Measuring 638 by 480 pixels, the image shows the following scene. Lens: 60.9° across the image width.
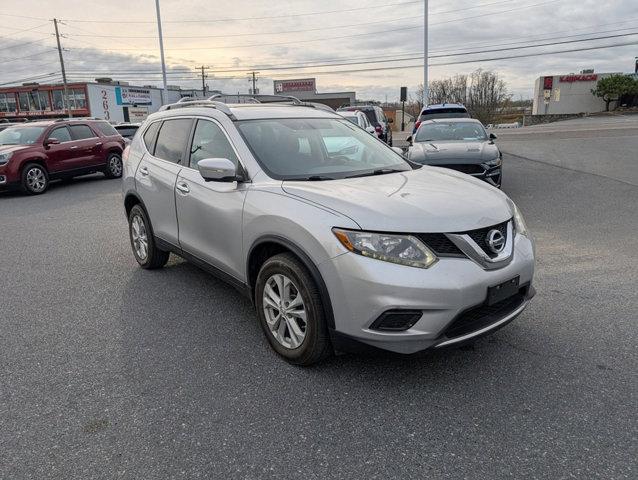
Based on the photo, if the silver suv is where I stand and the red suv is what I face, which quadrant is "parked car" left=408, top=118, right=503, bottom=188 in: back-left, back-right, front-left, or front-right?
front-right

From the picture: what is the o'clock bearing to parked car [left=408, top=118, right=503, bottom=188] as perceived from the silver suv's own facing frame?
The parked car is roughly at 8 o'clock from the silver suv.

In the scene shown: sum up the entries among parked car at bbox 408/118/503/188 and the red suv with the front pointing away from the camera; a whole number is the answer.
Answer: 0

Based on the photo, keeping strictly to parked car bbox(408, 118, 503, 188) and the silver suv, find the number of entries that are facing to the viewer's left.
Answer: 0

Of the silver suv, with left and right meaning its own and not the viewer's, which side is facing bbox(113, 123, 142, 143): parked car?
back

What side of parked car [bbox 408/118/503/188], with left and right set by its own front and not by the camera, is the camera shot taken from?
front

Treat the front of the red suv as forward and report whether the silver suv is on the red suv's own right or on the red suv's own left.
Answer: on the red suv's own left

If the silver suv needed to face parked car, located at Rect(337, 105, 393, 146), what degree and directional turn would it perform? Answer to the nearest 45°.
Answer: approximately 135° to its left

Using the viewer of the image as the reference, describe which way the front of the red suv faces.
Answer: facing the viewer and to the left of the viewer

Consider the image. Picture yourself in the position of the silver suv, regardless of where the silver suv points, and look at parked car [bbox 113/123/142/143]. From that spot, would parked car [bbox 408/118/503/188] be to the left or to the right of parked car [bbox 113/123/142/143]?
right

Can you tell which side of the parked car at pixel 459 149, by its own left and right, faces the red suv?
right

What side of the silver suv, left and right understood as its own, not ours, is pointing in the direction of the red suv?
back

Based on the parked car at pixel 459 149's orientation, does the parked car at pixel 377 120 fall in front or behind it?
behind
